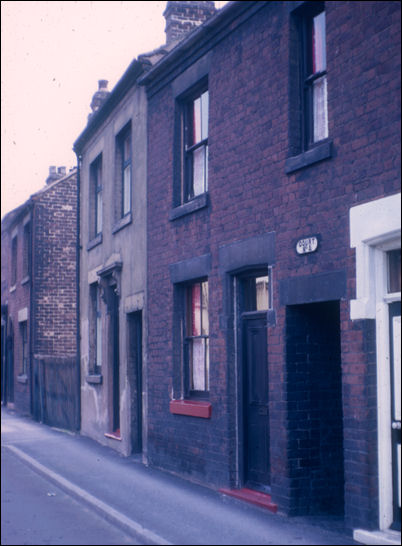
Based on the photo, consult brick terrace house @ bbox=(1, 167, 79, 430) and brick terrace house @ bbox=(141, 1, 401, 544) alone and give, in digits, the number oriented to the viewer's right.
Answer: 0

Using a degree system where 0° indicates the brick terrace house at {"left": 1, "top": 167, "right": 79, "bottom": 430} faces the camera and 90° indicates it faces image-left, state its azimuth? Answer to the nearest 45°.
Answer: approximately 45°

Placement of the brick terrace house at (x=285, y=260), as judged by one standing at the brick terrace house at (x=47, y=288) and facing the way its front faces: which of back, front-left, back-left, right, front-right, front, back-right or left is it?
front-left

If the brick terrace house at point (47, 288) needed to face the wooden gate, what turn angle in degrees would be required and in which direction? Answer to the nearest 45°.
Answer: approximately 45° to its left

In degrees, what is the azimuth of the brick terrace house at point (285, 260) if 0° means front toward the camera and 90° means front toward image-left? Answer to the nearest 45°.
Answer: approximately 45°

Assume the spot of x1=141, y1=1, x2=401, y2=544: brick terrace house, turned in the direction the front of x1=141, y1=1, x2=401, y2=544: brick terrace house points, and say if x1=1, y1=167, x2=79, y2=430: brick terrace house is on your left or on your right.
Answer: on your right
